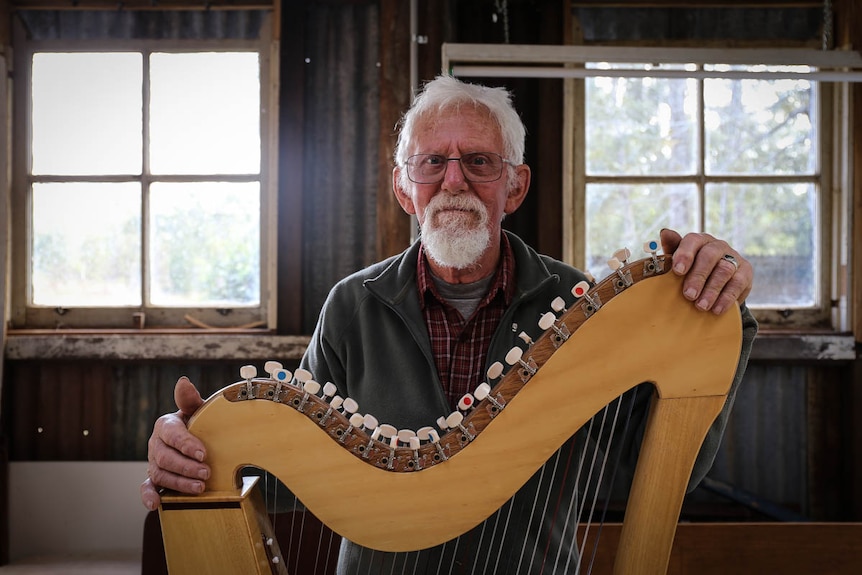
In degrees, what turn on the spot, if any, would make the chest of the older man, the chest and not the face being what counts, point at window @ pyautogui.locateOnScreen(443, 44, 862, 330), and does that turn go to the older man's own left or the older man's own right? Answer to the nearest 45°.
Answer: approximately 135° to the older man's own left

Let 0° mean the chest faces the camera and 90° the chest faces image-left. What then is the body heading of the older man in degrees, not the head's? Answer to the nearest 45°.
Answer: approximately 0°

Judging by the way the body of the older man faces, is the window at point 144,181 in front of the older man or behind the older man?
behind
